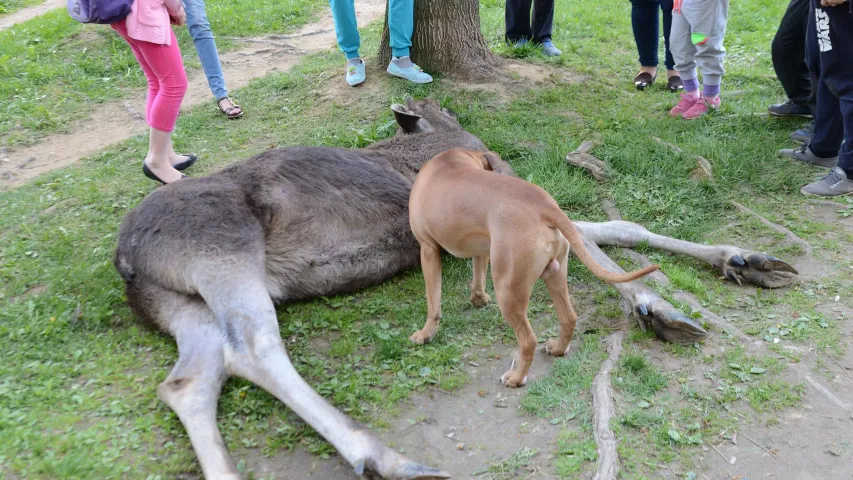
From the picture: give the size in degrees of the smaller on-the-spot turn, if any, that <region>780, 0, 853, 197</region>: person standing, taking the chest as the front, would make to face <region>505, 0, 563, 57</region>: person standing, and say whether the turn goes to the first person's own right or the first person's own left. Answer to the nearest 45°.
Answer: approximately 45° to the first person's own right

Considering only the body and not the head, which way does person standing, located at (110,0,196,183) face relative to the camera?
to the viewer's right

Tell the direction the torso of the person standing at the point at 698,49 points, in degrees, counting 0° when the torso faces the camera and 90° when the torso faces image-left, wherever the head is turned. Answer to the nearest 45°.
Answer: approximately 45°

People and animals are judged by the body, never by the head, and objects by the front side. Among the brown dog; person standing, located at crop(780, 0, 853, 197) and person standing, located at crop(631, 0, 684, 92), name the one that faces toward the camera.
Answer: person standing, located at crop(631, 0, 684, 92)

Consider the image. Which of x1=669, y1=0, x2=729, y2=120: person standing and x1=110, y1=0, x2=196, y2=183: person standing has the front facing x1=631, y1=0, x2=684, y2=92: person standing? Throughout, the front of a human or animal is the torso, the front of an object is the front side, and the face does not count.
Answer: x1=110, y1=0, x2=196, y2=183: person standing

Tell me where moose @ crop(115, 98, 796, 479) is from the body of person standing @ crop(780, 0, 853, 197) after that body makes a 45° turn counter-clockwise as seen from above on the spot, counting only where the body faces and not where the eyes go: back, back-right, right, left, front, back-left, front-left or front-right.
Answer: front

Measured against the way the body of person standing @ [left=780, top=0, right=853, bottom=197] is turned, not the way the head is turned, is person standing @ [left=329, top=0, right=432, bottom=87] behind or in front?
in front

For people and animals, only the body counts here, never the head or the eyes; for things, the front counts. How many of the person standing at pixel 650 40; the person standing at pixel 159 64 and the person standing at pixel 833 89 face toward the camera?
1

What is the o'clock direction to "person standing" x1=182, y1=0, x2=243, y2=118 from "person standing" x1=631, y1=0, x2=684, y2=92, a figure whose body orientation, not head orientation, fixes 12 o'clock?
"person standing" x1=182, y1=0, x2=243, y2=118 is roughly at 2 o'clock from "person standing" x1=631, y1=0, x2=684, y2=92.

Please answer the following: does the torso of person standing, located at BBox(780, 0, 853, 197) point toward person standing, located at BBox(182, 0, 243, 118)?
yes

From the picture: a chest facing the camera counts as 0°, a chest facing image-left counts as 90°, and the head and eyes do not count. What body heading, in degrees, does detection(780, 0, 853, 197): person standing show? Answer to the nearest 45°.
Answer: approximately 90°

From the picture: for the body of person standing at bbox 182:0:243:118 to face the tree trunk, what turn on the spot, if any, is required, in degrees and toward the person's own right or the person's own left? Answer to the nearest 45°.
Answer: approximately 45° to the person's own left

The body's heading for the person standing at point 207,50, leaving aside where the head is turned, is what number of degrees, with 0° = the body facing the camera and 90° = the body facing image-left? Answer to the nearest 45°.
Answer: approximately 315°

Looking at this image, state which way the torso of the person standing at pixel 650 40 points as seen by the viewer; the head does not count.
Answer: toward the camera

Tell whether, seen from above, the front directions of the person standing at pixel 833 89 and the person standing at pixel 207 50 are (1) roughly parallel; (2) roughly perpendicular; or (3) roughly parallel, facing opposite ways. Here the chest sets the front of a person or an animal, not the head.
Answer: roughly parallel, facing opposite ways

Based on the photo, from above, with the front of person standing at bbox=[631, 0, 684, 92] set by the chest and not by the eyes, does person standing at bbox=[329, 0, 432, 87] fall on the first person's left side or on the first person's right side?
on the first person's right side
